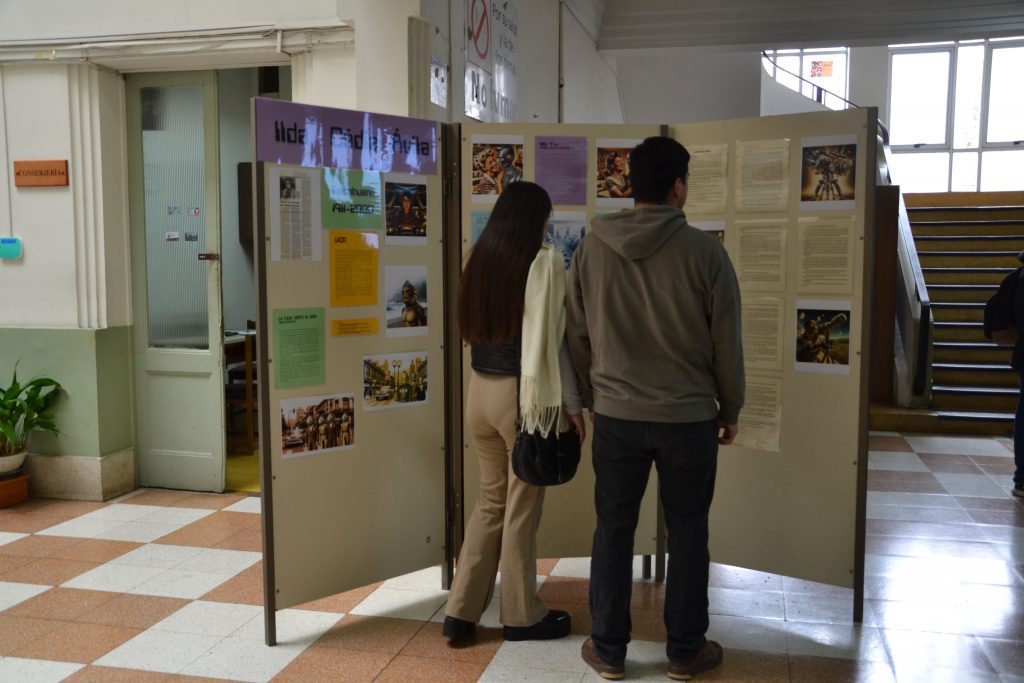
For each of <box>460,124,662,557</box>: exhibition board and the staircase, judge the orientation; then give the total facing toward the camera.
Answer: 2

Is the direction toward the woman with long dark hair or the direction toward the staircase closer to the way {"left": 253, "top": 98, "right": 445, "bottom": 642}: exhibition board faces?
the woman with long dark hair

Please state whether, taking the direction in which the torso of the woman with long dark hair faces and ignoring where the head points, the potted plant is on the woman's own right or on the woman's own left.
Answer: on the woman's own left

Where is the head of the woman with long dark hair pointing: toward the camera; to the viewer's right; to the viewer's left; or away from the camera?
away from the camera

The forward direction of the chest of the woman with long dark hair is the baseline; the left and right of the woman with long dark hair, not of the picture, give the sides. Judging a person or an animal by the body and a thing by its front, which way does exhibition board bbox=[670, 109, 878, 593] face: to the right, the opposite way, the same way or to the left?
the opposite way

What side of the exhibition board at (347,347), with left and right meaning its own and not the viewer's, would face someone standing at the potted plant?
back

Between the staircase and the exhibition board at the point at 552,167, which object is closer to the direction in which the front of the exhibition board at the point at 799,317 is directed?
the exhibition board

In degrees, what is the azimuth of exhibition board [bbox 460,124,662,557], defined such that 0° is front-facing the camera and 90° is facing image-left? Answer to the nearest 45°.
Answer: approximately 0°

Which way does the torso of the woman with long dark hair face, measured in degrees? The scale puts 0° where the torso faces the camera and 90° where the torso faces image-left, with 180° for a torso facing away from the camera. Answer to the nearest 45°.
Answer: approximately 225°

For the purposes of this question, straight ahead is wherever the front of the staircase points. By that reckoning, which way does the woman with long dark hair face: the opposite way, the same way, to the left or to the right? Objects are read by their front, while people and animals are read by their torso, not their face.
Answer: the opposite way
